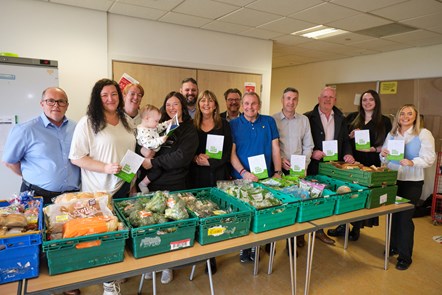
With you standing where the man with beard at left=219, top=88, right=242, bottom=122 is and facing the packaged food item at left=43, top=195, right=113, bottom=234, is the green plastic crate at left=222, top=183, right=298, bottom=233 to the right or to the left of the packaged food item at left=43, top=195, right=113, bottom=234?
left

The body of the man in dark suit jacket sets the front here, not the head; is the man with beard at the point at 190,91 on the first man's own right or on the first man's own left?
on the first man's own right

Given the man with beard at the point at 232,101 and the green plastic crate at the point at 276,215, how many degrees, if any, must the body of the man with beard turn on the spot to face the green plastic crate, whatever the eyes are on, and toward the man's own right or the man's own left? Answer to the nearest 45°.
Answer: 0° — they already face it

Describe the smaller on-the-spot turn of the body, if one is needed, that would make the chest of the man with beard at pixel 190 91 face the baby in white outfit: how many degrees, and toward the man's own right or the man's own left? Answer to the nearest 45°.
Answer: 0° — they already face them
